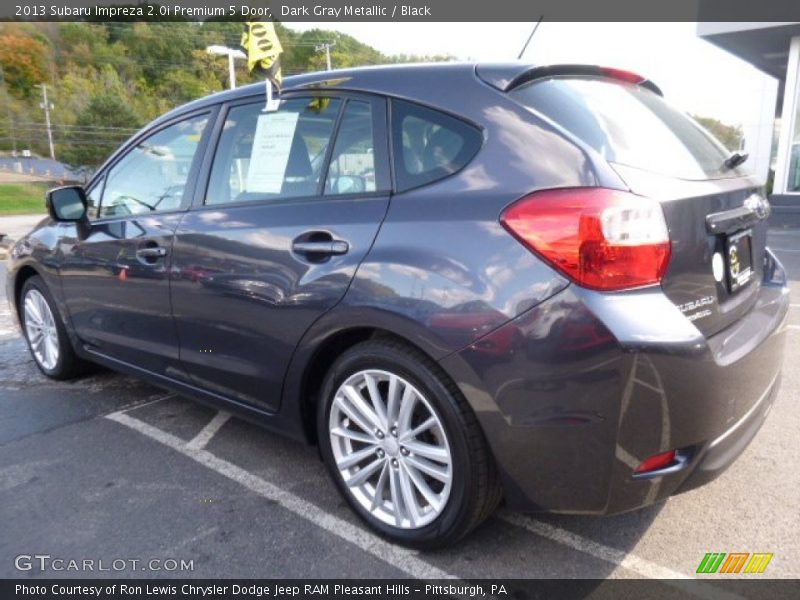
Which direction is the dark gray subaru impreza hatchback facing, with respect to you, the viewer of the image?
facing away from the viewer and to the left of the viewer

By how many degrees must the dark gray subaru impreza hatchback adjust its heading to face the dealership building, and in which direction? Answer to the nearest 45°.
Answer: approximately 90° to its right
